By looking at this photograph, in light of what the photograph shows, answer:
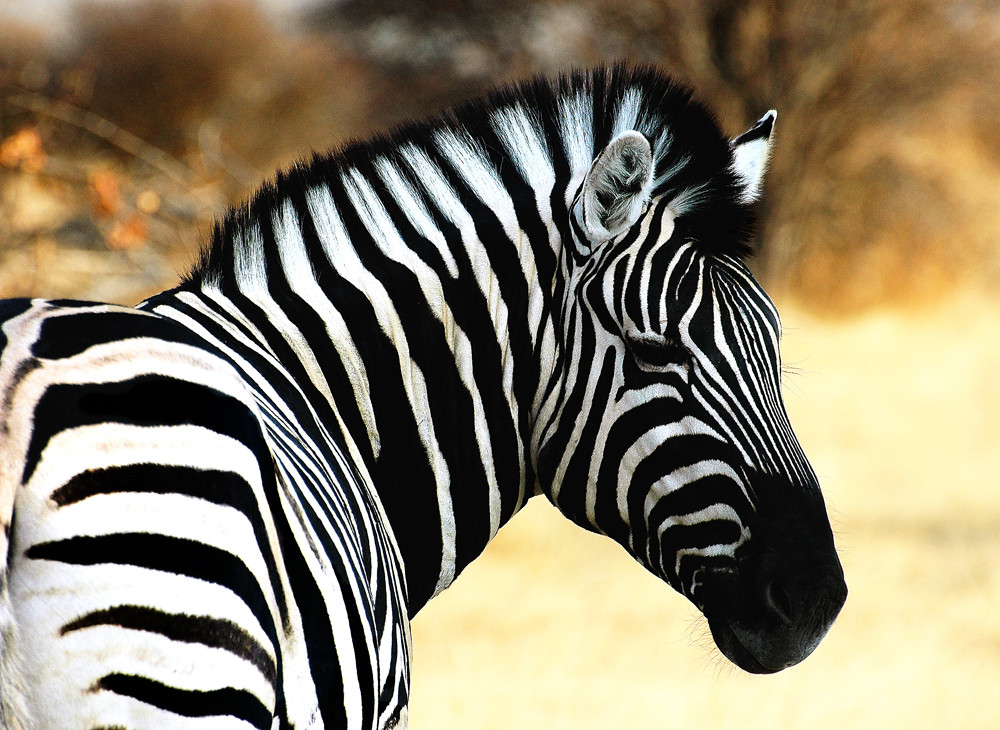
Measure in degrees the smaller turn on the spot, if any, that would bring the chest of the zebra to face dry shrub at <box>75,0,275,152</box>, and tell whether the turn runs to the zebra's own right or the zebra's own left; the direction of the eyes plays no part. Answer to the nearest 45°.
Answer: approximately 45° to the zebra's own left

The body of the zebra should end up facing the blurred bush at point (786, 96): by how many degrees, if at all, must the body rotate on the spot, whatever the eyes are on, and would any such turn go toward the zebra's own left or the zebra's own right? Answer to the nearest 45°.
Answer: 0° — it already faces it

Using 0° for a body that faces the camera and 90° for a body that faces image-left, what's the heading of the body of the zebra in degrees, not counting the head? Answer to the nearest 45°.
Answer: approximately 225°
